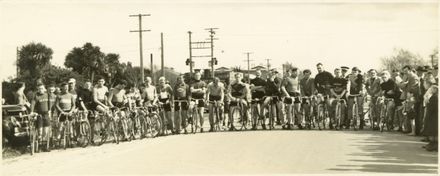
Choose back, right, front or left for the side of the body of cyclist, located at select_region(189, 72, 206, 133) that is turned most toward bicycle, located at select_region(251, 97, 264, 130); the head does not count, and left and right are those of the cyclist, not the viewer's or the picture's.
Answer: left

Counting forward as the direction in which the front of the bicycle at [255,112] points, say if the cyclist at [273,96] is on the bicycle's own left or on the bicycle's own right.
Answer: on the bicycle's own left

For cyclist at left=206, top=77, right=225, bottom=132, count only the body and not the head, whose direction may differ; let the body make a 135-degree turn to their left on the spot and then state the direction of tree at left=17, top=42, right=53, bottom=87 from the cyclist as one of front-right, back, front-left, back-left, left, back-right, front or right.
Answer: back-left

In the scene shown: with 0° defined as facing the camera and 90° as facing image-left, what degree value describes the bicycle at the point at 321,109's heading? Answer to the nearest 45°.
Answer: approximately 0°

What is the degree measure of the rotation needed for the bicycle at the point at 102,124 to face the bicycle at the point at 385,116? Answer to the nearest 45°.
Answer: approximately 45° to its left

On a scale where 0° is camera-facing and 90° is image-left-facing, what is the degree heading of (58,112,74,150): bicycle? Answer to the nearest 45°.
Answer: approximately 0°
